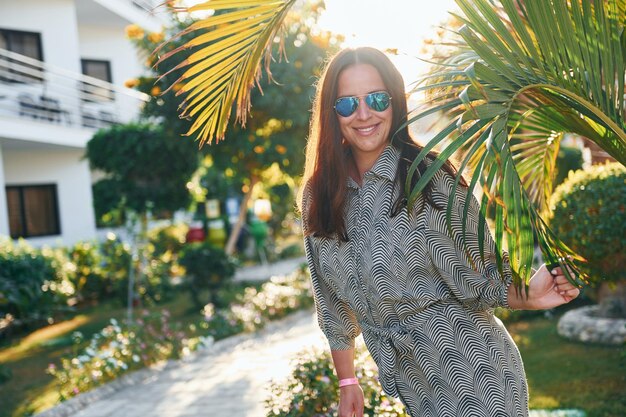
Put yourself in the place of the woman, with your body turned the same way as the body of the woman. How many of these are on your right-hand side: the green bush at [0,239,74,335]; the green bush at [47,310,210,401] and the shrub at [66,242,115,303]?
3

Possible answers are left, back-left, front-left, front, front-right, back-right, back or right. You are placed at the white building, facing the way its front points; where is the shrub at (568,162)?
front

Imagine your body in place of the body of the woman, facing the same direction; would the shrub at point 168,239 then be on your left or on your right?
on your right

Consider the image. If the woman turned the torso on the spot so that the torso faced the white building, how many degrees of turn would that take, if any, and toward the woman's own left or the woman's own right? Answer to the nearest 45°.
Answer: approximately 90° to the woman's own right

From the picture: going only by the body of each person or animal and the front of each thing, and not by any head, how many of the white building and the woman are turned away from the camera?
0

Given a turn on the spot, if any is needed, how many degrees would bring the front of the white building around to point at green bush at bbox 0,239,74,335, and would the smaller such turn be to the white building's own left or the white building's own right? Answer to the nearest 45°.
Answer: approximately 45° to the white building's own right

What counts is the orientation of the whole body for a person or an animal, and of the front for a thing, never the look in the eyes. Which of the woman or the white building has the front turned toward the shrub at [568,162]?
the white building

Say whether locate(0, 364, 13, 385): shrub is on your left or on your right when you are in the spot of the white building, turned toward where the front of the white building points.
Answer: on your right

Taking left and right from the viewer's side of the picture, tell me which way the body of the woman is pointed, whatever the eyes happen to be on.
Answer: facing the viewer and to the left of the viewer
